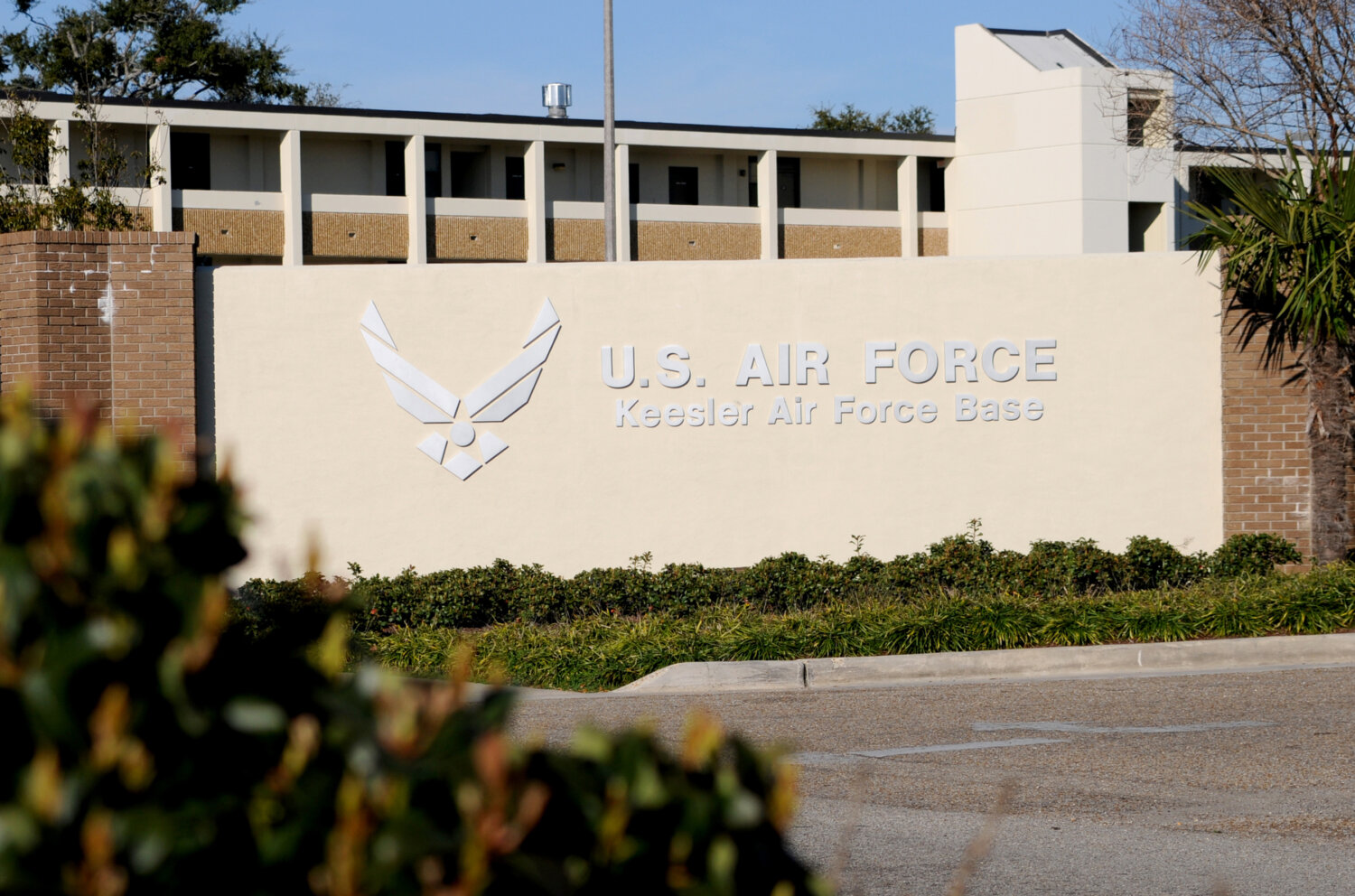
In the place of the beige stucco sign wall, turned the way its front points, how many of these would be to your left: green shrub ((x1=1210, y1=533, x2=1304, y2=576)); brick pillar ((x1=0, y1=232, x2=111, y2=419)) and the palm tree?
2

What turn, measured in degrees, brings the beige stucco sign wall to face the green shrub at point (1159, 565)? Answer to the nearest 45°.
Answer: approximately 90° to its left

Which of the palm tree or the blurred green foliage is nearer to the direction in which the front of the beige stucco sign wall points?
the blurred green foliage

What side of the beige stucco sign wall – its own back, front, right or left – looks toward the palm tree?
left

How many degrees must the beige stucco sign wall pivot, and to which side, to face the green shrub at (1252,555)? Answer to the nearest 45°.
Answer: approximately 90° to its left

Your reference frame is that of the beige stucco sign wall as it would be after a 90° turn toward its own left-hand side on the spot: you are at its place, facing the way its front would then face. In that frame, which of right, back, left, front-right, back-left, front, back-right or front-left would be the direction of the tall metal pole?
left

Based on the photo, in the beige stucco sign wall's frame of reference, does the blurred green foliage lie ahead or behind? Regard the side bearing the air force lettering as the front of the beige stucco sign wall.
ahead

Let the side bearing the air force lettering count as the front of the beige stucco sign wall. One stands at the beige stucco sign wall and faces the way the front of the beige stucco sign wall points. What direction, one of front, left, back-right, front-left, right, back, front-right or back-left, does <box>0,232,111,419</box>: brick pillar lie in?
right

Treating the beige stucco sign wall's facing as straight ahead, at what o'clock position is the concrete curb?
The concrete curb is roughly at 11 o'clock from the beige stucco sign wall.

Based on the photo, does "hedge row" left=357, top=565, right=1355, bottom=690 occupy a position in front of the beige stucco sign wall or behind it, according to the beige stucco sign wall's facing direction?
in front

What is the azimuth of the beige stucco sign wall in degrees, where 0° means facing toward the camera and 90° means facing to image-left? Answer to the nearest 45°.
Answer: approximately 0°
